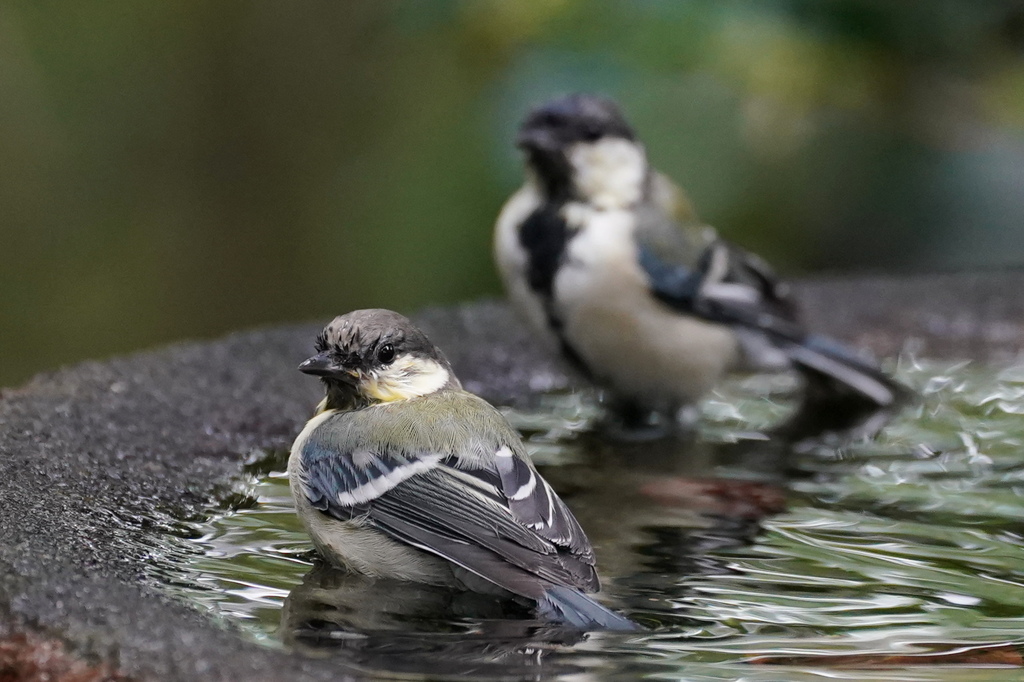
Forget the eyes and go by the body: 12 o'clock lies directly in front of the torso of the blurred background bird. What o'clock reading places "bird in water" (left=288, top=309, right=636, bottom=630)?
The bird in water is roughly at 11 o'clock from the blurred background bird.

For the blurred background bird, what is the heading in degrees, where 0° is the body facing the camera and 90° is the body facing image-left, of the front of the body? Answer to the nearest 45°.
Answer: approximately 45°

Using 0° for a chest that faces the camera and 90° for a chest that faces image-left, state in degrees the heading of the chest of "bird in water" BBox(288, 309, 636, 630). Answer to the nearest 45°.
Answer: approximately 90°
